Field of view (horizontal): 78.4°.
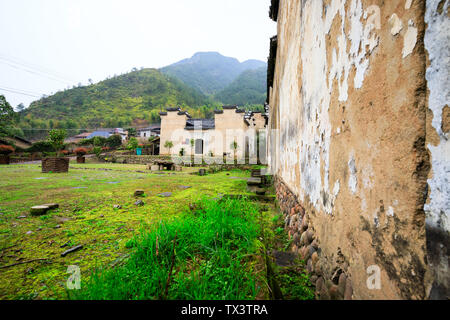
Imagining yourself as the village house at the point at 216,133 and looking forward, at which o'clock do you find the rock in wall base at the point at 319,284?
The rock in wall base is roughly at 12 o'clock from the village house.

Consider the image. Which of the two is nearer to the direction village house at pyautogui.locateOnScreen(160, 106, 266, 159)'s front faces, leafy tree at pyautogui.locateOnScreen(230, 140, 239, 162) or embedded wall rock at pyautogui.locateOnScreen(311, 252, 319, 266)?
the embedded wall rock

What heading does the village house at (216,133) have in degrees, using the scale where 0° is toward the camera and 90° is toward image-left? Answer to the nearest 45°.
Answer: approximately 0°

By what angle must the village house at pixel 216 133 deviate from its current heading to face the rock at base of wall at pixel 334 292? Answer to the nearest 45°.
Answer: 0° — it already faces it

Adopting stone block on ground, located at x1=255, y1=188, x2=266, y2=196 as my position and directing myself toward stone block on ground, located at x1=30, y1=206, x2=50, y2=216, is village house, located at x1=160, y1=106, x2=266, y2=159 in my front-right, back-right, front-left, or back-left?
back-right

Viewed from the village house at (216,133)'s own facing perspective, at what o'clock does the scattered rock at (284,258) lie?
The scattered rock is roughly at 12 o'clock from the village house.

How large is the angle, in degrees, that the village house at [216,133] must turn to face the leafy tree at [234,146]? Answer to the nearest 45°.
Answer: approximately 45° to its left

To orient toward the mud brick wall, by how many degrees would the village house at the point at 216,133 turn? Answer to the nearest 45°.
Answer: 0° — it already faces it

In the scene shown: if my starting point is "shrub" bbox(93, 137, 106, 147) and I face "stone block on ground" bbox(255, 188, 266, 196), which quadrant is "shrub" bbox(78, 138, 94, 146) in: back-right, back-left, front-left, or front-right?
back-right

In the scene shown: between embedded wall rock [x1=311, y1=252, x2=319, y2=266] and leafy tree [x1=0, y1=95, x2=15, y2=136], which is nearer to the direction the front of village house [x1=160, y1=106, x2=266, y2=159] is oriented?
the embedded wall rock
